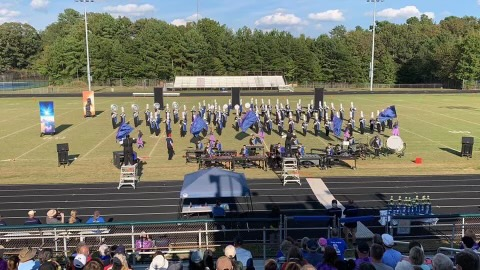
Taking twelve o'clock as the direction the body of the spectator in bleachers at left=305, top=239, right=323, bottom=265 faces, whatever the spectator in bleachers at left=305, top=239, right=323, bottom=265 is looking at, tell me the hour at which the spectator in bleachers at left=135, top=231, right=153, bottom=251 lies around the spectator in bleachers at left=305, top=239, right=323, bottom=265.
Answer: the spectator in bleachers at left=135, top=231, right=153, bottom=251 is roughly at 10 o'clock from the spectator in bleachers at left=305, top=239, right=323, bottom=265.

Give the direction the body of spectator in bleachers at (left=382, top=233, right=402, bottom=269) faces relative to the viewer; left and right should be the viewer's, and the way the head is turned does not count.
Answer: facing away from the viewer

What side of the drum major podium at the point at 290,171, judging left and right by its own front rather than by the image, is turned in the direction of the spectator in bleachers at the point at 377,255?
back

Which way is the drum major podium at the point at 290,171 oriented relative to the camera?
away from the camera

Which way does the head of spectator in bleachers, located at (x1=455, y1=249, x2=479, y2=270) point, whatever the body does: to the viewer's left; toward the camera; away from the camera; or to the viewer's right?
away from the camera

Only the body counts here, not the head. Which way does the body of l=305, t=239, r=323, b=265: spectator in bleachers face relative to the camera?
away from the camera

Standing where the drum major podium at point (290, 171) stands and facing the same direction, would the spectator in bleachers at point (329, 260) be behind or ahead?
behind

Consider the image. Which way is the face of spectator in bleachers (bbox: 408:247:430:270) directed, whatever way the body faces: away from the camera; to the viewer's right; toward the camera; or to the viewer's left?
away from the camera

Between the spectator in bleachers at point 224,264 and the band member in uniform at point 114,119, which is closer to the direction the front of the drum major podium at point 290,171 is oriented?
the band member in uniform

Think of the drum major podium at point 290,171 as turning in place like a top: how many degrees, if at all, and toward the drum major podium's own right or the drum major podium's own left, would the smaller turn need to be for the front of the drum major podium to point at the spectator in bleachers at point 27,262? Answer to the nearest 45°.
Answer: approximately 180°

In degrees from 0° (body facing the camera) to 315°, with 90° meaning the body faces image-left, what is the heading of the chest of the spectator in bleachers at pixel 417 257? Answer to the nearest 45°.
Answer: approximately 180°

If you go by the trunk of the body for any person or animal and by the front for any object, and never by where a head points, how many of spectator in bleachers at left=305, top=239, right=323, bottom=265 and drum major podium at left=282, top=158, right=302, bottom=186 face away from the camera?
2

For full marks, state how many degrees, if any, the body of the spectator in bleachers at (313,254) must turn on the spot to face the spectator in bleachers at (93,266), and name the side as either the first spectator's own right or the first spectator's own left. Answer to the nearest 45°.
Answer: approximately 135° to the first spectator's own left
